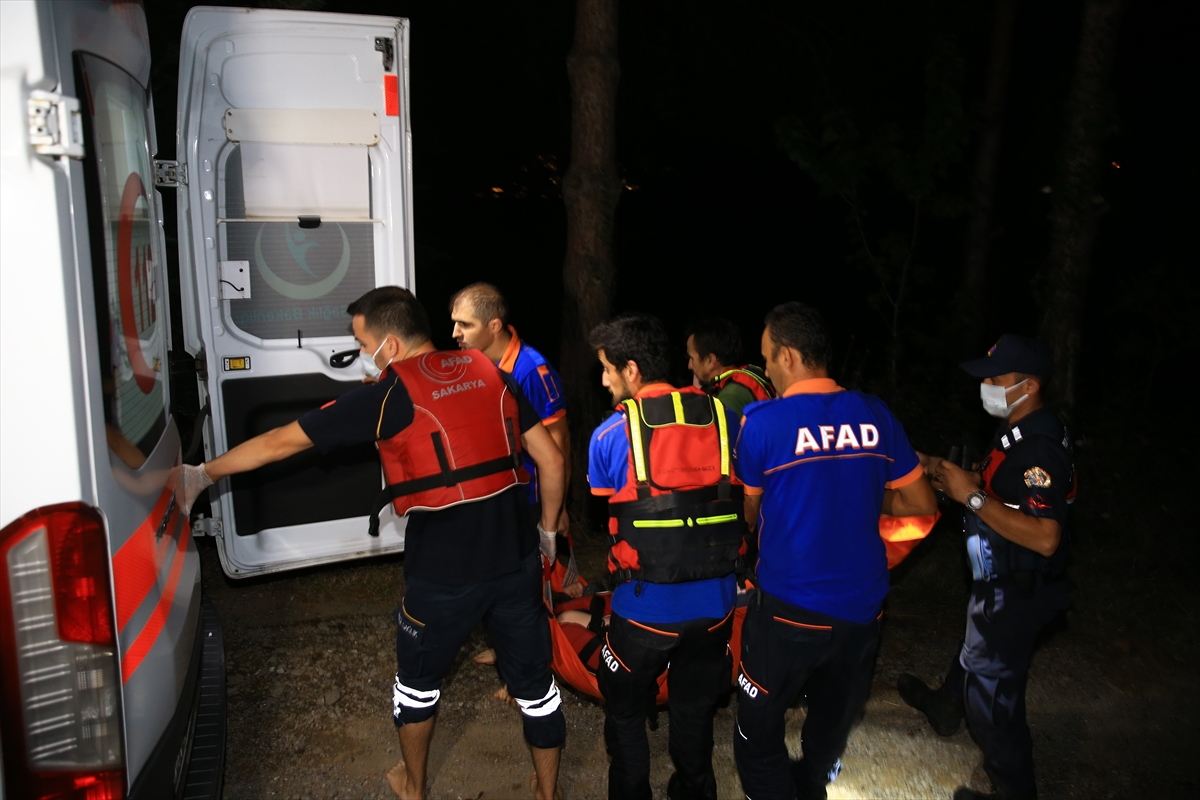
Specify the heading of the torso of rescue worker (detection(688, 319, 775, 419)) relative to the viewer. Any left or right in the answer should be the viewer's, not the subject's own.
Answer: facing to the left of the viewer

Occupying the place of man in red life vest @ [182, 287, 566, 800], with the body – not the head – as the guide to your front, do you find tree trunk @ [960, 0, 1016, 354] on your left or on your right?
on your right

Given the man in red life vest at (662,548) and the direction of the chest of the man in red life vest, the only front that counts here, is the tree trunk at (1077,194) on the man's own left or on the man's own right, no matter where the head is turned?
on the man's own right

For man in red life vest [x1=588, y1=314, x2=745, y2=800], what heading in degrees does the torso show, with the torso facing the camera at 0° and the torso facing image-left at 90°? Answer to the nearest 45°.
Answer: approximately 135°

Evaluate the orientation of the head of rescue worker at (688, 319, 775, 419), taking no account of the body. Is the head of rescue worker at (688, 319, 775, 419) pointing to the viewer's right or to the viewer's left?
to the viewer's left

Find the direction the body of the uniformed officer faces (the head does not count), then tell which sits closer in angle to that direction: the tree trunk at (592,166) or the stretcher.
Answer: the stretcher

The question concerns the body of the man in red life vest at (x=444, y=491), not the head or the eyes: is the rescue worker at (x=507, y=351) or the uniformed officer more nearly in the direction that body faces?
the rescue worker

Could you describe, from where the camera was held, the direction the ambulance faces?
facing to the left of the viewer

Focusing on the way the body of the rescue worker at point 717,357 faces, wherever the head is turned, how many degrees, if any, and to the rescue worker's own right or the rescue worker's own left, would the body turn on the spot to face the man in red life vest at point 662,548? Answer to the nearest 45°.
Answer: approximately 90° to the rescue worker's own left

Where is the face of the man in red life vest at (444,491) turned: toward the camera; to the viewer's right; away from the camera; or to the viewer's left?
to the viewer's left

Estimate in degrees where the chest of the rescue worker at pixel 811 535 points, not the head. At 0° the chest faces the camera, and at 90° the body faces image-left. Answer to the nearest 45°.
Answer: approximately 135°

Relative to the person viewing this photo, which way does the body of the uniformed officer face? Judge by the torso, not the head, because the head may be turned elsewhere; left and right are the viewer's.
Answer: facing to the left of the viewer

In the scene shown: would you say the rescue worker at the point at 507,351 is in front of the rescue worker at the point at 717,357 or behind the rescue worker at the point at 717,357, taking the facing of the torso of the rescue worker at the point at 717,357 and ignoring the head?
in front

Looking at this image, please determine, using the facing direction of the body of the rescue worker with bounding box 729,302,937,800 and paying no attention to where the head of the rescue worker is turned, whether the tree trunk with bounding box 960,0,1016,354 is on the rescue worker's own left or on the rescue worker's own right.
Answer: on the rescue worker's own right

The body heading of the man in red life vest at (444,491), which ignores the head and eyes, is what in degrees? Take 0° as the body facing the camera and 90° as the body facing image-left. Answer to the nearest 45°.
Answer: approximately 135°
